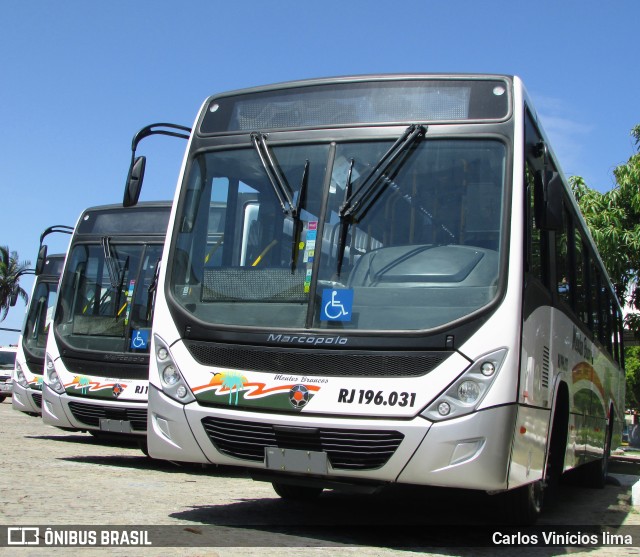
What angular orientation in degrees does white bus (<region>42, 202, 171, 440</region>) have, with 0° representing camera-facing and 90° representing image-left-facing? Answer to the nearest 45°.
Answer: approximately 45°

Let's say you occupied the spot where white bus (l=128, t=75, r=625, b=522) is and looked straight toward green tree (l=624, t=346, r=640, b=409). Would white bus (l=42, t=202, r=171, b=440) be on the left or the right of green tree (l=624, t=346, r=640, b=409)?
left

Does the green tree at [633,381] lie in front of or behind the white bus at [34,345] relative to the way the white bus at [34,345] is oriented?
behind

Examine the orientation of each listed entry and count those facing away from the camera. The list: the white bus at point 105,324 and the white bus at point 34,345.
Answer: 0

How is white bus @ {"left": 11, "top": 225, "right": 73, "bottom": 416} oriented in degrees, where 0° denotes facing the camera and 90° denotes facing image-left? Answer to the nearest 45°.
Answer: approximately 45°

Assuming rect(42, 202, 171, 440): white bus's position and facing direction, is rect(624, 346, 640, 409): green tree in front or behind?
behind

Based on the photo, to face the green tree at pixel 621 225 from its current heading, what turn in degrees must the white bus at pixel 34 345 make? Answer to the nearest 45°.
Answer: approximately 135° to its left

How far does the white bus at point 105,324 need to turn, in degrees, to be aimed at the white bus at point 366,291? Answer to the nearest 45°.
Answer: approximately 45° to its left

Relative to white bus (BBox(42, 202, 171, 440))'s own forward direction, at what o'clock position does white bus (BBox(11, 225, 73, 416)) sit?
white bus (BBox(11, 225, 73, 416)) is roughly at 4 o'clock from white bus (BBox(42, 202, 171, 440)).

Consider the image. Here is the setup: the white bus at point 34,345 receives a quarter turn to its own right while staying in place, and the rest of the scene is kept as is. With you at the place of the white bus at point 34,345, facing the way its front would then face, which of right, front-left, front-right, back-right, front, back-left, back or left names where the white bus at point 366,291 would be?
back-left

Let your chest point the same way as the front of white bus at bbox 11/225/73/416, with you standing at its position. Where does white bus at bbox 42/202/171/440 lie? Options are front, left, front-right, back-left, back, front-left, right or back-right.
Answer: front-left
